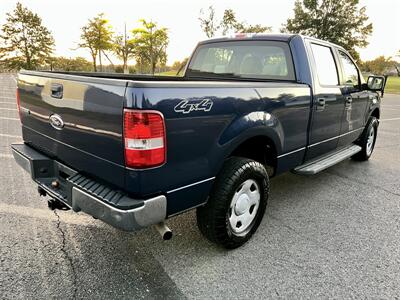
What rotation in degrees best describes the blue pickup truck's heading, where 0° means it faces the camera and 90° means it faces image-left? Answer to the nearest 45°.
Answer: approximately 225°

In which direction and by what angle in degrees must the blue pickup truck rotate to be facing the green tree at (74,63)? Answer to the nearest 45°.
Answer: approximately 45° to its left

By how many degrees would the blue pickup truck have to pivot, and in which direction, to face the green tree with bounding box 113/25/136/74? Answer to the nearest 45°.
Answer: approximately 45° to its left

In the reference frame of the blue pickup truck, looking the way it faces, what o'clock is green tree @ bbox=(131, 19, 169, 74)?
The green tree is roughly at 10 o'clock from the blue pickup truck.

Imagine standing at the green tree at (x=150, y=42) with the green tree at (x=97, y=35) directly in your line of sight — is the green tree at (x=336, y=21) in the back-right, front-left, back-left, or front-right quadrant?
back-left

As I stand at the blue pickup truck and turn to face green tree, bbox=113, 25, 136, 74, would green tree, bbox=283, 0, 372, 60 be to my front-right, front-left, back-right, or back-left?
front-right

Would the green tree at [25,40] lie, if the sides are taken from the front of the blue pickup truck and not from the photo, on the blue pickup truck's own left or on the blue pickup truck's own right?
on the blue pickup truck's own left

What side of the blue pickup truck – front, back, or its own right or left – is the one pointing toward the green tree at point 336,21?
front
